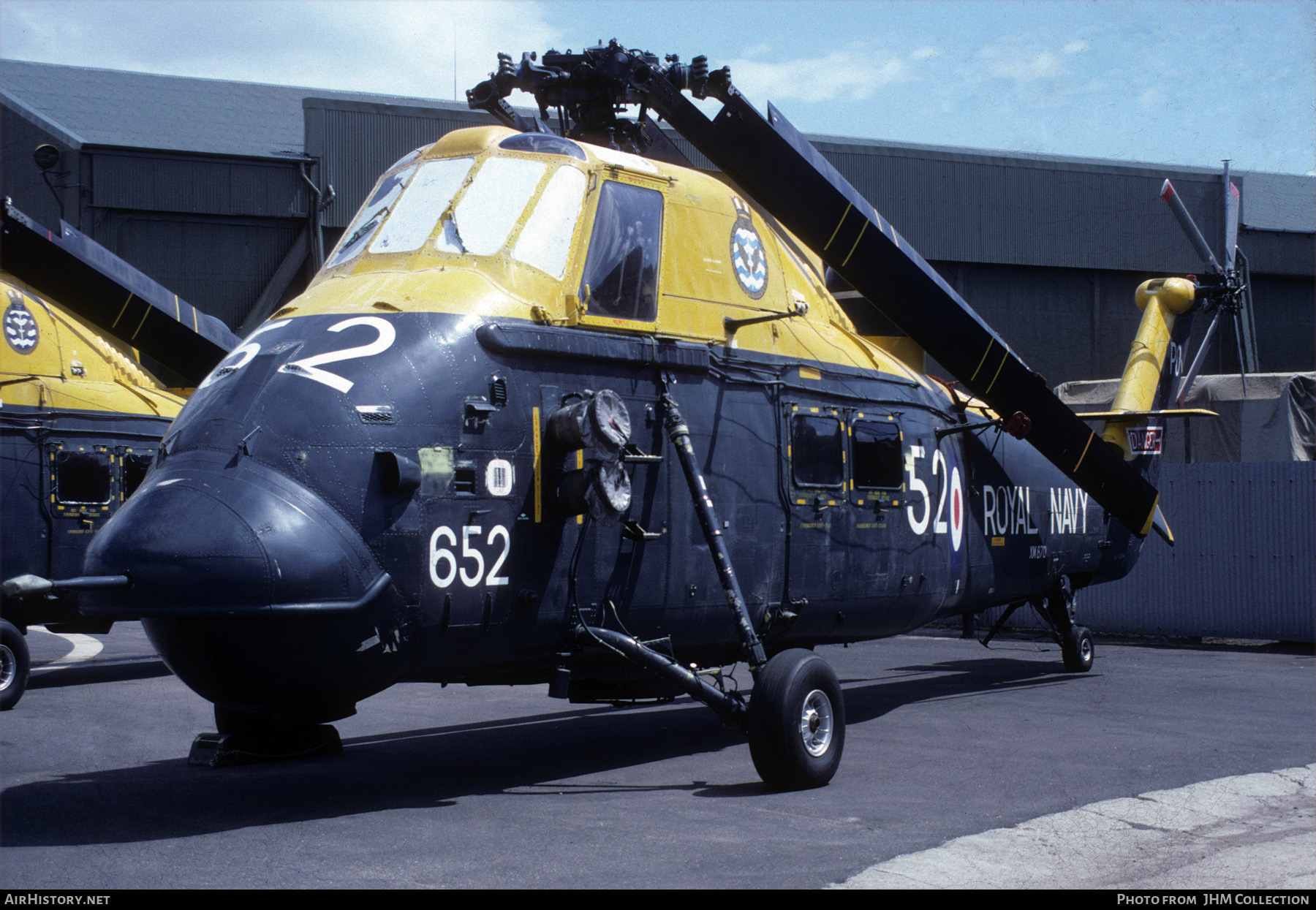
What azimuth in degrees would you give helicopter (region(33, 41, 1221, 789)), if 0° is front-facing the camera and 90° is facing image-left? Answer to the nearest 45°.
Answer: approximately 45°
